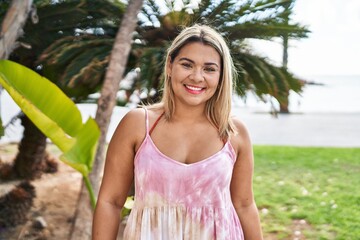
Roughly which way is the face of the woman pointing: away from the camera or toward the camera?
toward the camera

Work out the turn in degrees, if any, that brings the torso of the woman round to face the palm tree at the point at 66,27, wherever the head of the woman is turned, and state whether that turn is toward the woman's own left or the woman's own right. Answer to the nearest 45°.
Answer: approximately 180°

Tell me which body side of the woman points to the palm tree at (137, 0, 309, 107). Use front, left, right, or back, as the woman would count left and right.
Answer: back

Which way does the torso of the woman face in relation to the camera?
toward the camera

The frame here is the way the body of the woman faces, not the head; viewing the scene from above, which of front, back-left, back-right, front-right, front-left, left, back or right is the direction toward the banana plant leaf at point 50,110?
back-right
